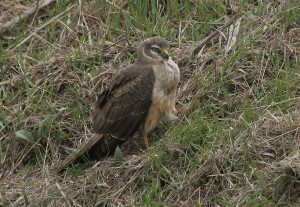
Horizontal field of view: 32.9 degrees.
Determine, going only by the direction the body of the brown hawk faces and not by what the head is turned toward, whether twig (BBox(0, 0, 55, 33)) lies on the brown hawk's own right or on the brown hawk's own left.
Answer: on the brown hawk's own left

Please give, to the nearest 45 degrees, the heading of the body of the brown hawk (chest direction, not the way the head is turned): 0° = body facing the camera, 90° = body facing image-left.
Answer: approximately 270°

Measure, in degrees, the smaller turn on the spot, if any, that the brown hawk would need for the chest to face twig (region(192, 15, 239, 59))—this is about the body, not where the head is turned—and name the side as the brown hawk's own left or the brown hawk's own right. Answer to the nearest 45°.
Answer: approximately 45° to the brown hawk's own left
